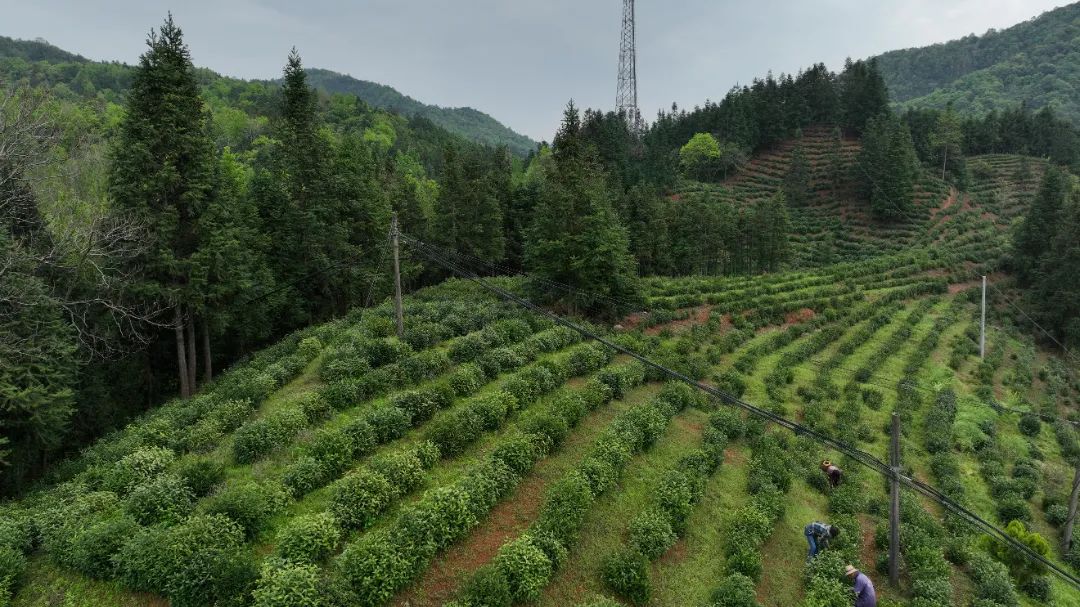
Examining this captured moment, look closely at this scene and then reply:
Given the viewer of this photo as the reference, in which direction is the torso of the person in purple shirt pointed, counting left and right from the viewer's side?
facing to the left of the viewer

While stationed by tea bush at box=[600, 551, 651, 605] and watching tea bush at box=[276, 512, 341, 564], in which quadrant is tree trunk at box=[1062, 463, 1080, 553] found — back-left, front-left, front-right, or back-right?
back-right

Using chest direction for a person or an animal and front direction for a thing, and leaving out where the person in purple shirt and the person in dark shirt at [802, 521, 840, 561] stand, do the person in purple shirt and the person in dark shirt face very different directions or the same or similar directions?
very different directions

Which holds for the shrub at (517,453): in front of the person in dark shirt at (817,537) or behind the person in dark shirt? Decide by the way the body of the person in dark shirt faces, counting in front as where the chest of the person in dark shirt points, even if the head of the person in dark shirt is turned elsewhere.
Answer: behind

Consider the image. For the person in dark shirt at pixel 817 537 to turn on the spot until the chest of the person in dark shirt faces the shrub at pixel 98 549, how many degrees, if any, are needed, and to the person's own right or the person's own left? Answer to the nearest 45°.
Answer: approximately 135° to the person's own right

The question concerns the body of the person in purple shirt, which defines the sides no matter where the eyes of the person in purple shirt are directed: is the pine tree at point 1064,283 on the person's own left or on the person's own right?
on the person's own right

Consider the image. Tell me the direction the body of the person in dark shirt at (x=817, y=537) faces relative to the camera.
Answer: to the viewer's right
